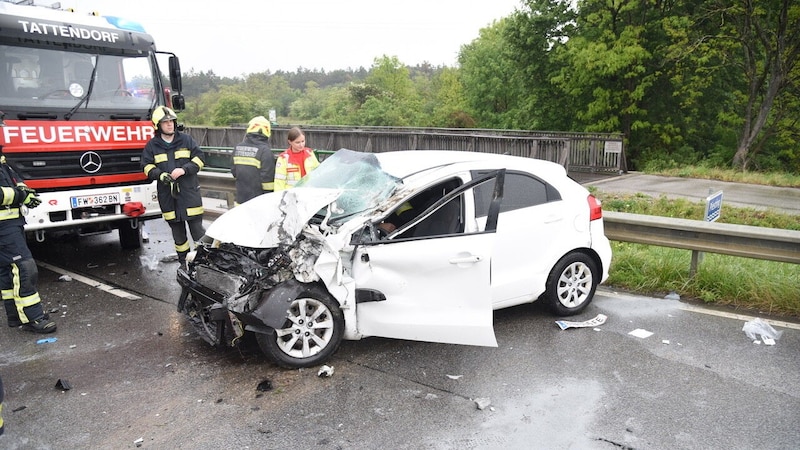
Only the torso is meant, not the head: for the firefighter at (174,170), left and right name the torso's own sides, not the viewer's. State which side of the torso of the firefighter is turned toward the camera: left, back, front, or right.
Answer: front

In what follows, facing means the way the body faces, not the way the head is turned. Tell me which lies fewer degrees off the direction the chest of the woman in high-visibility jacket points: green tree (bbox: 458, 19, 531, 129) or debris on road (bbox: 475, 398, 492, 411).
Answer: the debris on road

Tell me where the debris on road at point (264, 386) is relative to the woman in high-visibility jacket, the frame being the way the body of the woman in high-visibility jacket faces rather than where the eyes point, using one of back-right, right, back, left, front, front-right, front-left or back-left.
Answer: front-right

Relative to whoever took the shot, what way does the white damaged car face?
facing the viewer and to the left of the viewer

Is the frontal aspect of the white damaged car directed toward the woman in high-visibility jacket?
no

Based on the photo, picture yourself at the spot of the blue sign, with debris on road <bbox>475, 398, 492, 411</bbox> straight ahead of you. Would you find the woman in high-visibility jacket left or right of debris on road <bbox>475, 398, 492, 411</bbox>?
right

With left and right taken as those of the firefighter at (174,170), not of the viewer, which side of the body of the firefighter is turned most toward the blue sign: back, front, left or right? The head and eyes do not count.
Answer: left

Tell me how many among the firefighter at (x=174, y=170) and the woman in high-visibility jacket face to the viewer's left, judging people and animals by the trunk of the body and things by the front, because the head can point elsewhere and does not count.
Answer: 0

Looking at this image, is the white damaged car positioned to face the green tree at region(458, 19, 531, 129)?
no

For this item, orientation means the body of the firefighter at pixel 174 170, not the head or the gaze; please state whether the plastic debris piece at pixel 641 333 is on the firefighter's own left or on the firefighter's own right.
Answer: on the firefighter's own left

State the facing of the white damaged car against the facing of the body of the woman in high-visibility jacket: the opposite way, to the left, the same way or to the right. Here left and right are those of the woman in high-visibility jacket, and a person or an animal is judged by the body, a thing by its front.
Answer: to the right

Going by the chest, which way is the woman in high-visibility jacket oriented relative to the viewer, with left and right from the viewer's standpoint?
facing the viewer and to the right of the viewer

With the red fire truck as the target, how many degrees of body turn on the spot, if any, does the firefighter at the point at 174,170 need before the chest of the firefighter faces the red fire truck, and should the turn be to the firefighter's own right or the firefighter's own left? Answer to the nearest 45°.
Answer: approximately 135° to the firefighter's own right

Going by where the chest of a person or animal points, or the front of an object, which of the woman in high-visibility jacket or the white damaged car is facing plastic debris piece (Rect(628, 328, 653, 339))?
the woman in high-visibility jacket

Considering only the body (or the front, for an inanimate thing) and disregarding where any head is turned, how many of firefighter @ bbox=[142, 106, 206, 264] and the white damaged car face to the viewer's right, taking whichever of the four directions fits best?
0

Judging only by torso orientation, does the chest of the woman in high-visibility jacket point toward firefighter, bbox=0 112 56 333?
no
